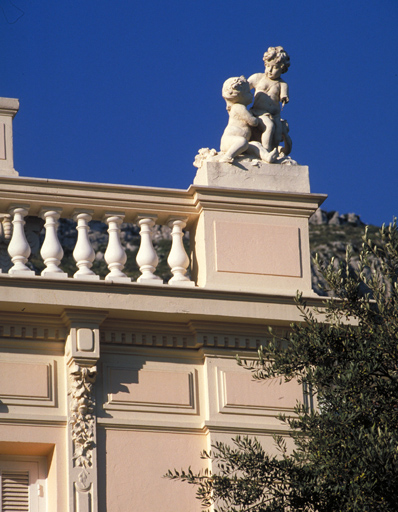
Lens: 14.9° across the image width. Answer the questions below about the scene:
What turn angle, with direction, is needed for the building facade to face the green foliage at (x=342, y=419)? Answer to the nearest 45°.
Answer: approximately 45° to its left
